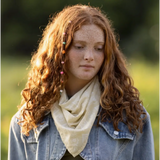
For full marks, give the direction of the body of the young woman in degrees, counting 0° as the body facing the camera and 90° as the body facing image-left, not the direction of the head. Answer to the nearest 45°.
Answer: approximately 0°
